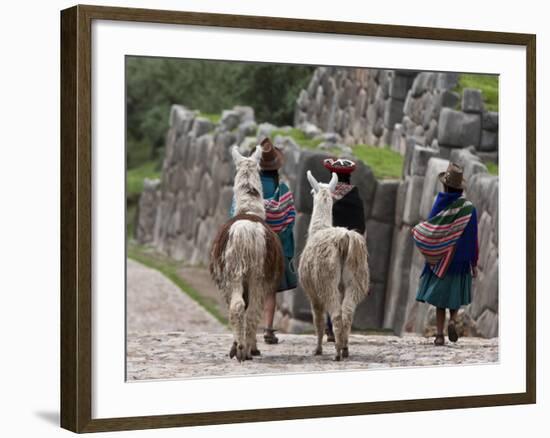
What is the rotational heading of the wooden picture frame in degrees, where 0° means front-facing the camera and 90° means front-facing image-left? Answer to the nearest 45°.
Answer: approximately 315°
